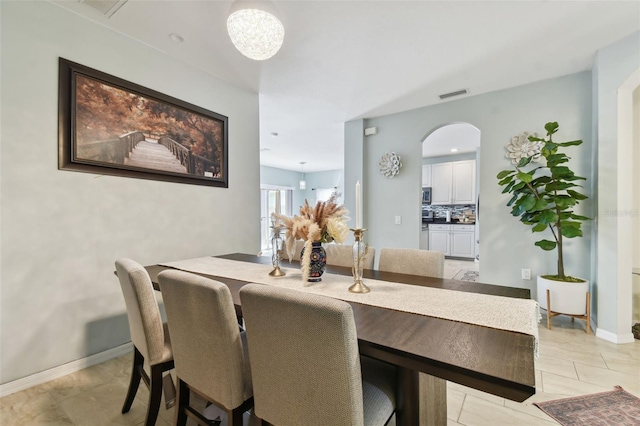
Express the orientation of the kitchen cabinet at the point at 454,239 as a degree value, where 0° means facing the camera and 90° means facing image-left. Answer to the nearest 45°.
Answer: approximately 0°

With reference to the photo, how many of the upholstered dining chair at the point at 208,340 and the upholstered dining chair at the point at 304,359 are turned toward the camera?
0

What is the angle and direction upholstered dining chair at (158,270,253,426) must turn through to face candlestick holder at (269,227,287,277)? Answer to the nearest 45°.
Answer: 0° — it already faces it

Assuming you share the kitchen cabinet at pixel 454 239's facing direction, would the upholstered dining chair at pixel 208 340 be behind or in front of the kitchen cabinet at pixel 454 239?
in front

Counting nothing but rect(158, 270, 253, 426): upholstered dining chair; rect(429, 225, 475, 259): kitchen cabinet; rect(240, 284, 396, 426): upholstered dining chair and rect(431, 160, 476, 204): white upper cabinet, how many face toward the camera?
2

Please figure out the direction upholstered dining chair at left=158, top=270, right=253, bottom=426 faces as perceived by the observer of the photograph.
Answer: facing away from the viewer and to the right of the viewer

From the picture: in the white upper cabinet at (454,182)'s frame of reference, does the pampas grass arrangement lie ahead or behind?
ahead
